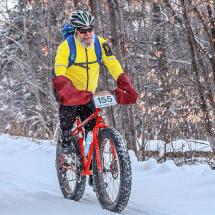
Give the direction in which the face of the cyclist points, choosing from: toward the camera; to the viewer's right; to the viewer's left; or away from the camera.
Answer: toward the camera

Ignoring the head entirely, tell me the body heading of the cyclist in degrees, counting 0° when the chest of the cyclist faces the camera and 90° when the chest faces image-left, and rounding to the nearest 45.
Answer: approximately 315°
